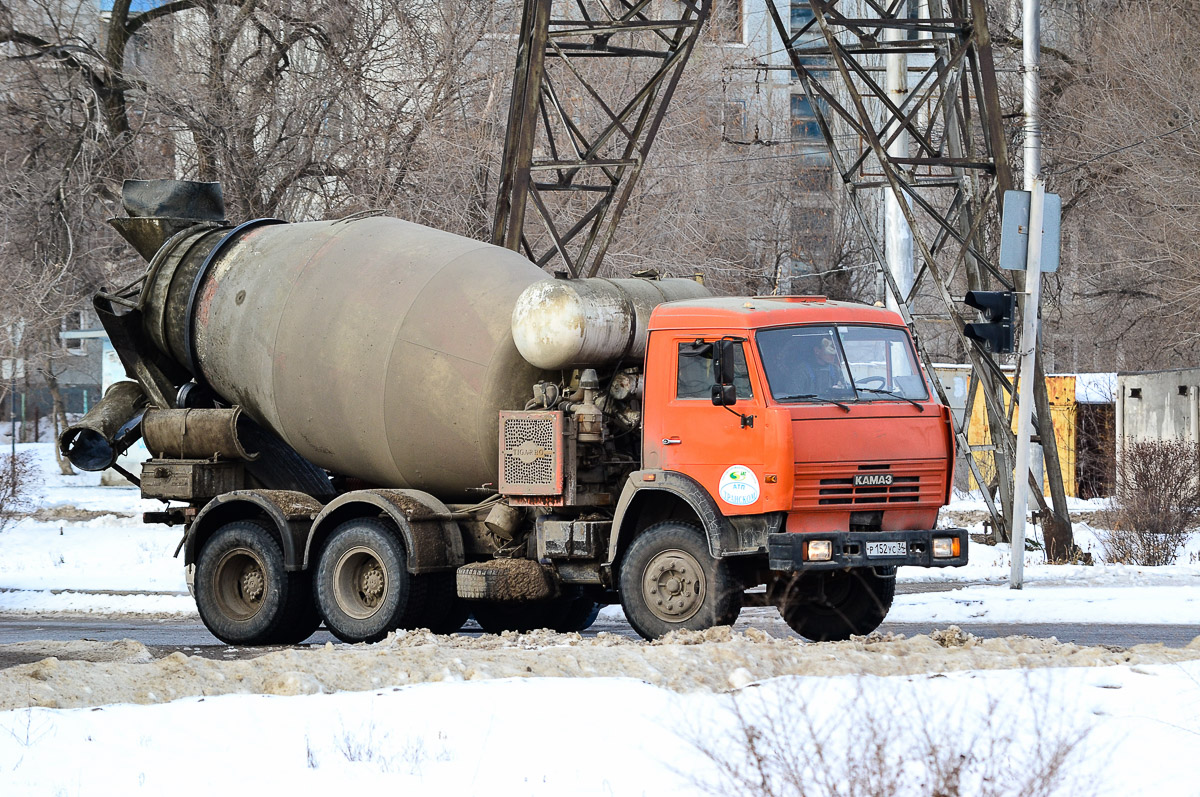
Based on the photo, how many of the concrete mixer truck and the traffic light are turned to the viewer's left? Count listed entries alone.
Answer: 1

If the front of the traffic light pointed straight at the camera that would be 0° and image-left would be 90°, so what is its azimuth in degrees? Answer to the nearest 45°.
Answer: approximately 90°

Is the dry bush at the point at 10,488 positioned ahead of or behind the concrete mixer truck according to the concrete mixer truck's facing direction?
behind

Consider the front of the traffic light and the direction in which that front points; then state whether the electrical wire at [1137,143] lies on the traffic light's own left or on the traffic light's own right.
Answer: on the traffic light's own right

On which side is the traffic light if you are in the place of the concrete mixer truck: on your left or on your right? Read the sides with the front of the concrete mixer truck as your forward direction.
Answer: on your left

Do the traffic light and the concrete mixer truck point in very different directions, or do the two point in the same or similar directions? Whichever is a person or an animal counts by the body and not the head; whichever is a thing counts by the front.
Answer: very different directions
